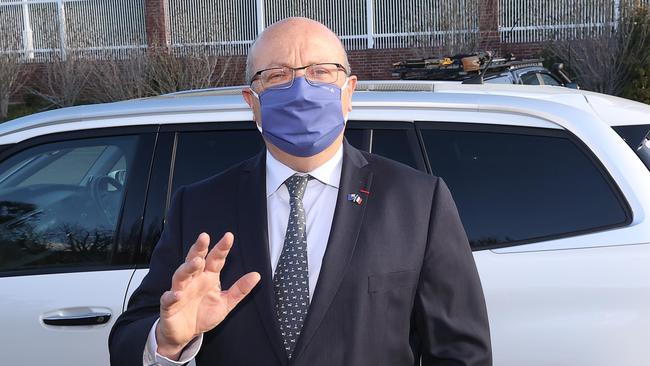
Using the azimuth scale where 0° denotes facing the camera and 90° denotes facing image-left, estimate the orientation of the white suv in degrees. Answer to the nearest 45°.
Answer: approximately 90°

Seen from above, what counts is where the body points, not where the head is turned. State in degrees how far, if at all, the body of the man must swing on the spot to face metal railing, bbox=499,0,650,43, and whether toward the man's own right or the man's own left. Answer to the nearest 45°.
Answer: approximately 180°

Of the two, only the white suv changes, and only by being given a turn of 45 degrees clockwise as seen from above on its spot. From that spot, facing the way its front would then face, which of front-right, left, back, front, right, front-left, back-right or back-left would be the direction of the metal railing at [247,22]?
front-right

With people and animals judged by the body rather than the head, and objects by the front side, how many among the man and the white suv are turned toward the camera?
1

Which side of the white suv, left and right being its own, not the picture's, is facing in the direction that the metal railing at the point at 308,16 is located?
right

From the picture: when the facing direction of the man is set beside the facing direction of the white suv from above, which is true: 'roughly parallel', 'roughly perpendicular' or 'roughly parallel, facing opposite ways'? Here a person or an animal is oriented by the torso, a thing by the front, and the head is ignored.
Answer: roughly perpendicular

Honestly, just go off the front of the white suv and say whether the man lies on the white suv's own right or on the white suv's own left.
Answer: on the white suv's own left

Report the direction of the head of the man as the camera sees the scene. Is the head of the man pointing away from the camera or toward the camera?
toward the camera

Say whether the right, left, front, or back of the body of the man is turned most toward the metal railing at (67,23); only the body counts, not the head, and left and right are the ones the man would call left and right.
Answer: back

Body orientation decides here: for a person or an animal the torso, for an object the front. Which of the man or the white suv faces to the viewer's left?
the white suv

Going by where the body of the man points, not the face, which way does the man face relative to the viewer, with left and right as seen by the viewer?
facing the viewer

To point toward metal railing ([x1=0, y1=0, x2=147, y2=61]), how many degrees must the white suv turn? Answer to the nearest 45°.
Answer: approximately 90° to its right

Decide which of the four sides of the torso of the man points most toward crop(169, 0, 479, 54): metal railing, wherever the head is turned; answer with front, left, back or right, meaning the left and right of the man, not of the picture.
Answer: back
